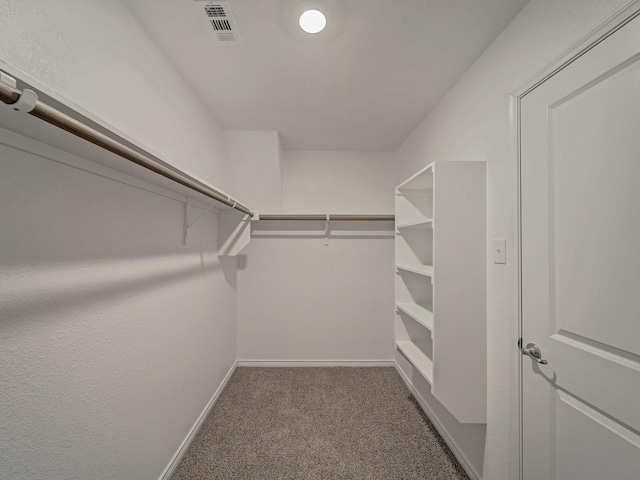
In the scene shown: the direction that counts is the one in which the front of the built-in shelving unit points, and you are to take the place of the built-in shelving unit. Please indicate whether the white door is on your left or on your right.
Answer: on your left

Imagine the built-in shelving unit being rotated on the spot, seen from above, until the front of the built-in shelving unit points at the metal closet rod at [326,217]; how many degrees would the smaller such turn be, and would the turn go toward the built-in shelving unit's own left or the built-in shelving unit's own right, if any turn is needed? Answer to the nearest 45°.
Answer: approximately 45° to the built-in shelving unit's own right

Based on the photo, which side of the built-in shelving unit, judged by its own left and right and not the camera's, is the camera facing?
left

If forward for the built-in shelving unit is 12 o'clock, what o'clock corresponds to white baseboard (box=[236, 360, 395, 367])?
The white baseboard is roughly at 1 o'clock from the built-in shelving unit.

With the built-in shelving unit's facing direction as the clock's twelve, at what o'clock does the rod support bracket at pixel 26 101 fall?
The rod support bracket is roughly at 10 o'clock from the built-in shelving unit.
